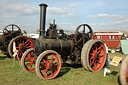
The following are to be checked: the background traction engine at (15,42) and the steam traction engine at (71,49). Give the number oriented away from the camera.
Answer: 0

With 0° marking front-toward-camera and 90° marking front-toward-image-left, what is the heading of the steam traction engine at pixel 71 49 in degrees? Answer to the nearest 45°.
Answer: approximately 45°

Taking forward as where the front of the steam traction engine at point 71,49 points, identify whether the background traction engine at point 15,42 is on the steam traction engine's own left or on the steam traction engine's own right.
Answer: on the steam traction engine's own right
